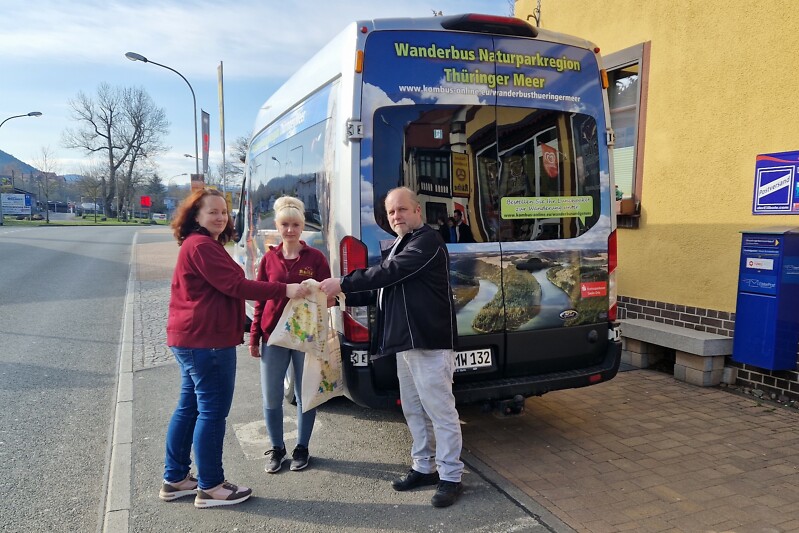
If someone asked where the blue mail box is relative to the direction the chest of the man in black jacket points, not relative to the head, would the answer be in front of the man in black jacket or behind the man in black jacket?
behind

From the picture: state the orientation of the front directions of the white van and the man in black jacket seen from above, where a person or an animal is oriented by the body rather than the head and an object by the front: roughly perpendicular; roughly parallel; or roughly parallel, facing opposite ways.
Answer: roughly perpendicular

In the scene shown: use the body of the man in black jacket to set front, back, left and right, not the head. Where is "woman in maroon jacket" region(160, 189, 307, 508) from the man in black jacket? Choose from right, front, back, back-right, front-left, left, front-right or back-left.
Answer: front-right

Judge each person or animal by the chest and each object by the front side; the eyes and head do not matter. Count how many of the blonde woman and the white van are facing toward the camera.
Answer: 1

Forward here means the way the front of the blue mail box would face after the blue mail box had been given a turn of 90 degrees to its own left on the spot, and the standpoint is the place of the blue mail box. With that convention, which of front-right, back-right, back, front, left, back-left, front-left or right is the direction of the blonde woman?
right

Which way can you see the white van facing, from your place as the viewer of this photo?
facing away from the viewer and to the left of the viewer

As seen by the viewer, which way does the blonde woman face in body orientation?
toward the camera

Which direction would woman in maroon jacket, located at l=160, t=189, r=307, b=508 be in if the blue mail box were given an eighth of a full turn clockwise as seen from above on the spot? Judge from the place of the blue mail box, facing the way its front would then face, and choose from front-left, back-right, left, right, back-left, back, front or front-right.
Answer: front-left

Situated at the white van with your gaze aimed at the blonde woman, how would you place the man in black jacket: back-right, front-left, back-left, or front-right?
front-left

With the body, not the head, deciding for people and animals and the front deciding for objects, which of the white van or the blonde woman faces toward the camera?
the blonde woman

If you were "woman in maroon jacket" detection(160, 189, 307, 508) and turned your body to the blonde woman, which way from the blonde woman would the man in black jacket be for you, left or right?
right

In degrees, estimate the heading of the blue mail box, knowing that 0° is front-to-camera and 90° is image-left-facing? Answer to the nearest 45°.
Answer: approximately 45°
